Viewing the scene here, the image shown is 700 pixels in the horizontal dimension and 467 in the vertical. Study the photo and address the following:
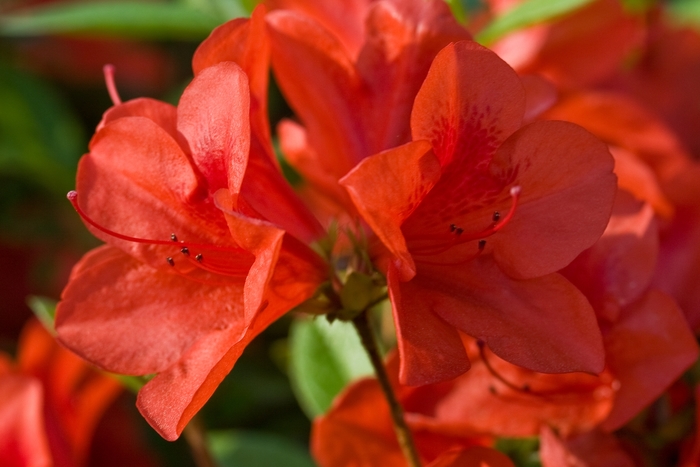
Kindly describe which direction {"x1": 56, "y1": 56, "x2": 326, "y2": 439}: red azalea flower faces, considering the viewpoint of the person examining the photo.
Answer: facing the viewer and to the left of the viewer

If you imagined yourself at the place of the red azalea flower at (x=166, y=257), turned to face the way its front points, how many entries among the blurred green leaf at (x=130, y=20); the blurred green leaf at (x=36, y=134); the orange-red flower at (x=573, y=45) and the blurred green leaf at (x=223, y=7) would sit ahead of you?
0

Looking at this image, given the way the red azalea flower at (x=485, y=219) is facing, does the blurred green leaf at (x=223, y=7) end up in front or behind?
behind

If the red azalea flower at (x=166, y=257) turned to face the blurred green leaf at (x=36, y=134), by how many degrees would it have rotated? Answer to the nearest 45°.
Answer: approximately 135° to its right

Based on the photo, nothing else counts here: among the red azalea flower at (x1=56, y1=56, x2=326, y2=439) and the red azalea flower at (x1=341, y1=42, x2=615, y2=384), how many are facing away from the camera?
0

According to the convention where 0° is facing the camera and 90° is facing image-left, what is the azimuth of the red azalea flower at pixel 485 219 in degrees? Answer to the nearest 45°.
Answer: approximately 315°

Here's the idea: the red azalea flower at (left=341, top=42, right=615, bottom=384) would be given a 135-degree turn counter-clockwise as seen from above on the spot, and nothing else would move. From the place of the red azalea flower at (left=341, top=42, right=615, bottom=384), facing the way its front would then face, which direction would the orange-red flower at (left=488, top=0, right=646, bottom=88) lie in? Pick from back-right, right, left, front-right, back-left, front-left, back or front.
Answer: front
